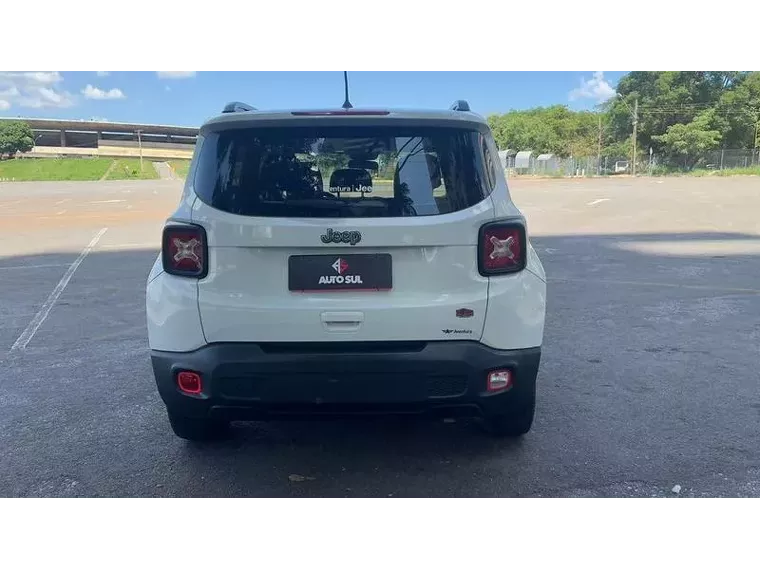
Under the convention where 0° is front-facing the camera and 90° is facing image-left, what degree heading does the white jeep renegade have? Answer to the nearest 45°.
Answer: approximately 180°
